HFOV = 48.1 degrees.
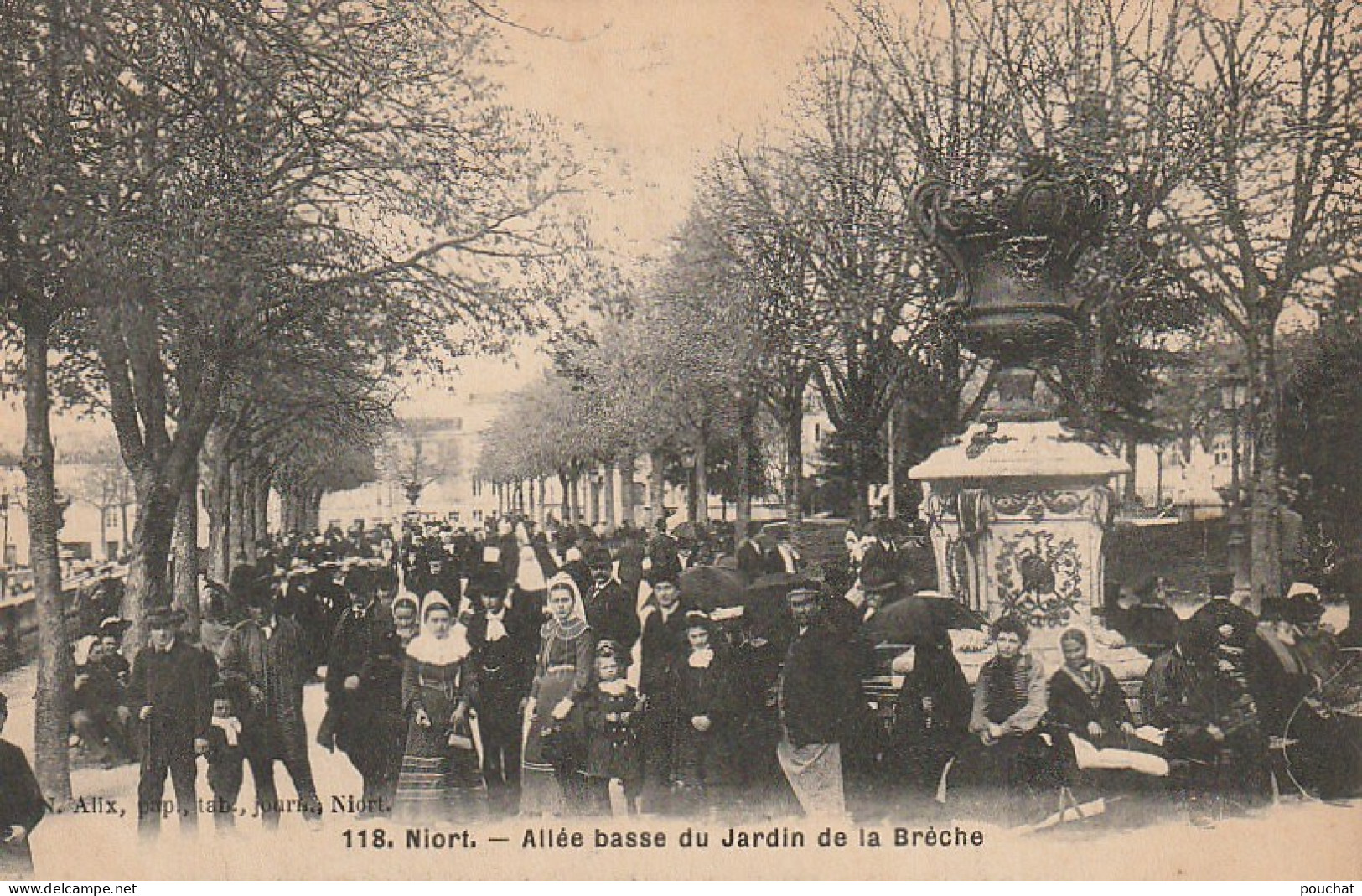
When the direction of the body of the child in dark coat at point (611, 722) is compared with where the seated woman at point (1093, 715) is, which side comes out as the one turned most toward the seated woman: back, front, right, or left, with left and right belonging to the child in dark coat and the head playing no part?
left

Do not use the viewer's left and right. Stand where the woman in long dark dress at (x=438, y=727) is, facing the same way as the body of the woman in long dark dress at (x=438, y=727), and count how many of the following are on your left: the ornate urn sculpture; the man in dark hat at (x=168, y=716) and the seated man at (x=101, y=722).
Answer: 1

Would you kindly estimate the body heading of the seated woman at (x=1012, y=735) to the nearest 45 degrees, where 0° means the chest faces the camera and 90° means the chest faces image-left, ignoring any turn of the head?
approximately 0°

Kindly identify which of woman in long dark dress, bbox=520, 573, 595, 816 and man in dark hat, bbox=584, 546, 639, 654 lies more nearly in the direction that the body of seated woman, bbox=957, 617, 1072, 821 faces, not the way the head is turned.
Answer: the woman in long dark dress

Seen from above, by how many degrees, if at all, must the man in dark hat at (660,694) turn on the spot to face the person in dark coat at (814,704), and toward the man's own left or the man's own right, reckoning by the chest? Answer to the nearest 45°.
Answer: approximately 90° to the man's own left

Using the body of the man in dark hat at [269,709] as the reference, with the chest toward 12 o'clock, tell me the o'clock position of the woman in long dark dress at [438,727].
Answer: The woman in long dark dress is roughly at 10 o'clock from the man in dark hat.

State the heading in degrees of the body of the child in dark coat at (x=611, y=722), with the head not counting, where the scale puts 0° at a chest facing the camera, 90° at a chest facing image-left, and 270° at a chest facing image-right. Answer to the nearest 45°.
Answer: approximately 0°

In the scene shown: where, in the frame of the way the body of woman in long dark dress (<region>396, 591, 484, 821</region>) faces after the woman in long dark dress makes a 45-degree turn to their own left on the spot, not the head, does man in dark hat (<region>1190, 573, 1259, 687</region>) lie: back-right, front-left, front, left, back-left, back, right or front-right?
front-left

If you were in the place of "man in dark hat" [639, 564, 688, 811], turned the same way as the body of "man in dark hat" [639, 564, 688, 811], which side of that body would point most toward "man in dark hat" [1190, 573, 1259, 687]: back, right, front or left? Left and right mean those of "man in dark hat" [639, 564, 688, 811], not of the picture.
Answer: left
